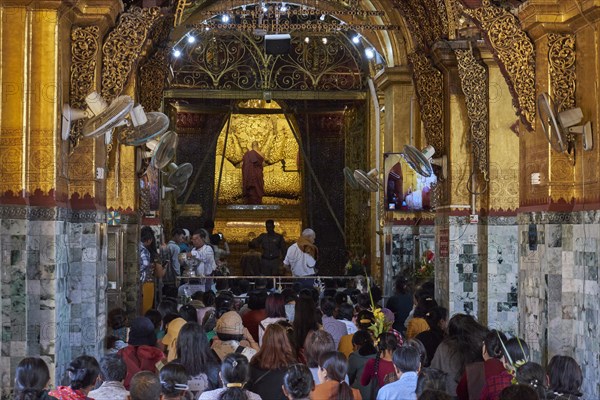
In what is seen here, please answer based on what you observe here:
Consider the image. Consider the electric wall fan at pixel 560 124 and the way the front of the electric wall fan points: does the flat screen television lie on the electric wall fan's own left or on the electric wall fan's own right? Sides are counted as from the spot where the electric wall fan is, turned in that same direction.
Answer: on the electric wall fan's own right

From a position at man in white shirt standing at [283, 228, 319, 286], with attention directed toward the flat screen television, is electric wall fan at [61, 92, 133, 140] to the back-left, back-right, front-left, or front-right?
back-right

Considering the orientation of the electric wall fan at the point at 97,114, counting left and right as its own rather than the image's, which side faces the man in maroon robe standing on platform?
left

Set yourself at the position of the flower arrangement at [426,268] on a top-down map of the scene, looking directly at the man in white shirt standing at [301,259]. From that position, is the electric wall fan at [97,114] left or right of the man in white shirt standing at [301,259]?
left

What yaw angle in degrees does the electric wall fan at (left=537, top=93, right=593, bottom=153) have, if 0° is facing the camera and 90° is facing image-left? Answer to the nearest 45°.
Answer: approximately 90°

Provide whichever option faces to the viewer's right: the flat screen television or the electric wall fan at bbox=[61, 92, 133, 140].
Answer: the electric wall fan

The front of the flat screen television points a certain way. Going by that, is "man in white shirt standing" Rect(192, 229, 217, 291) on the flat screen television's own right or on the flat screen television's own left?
on the flat screen television's own right

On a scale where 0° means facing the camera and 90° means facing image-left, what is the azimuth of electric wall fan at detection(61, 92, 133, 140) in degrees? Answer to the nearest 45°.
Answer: approximately 270°
